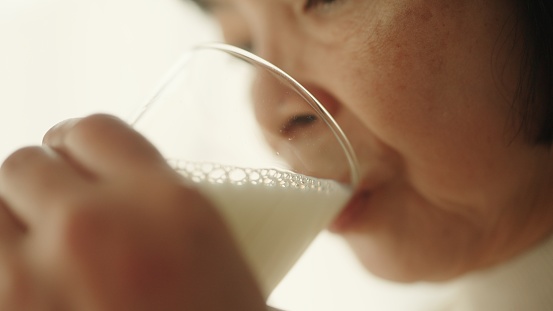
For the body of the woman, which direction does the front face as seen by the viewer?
to the viewer's left

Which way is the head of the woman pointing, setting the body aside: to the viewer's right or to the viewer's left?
to the viewer's left
